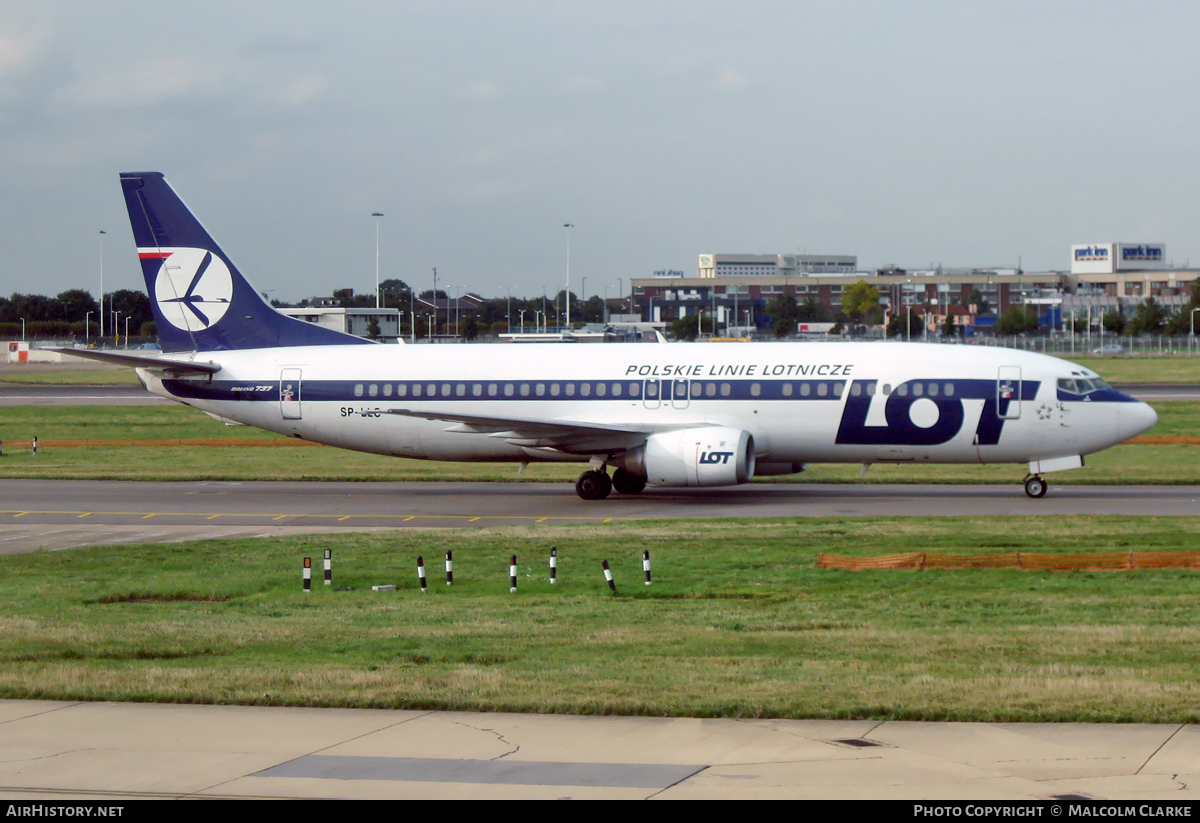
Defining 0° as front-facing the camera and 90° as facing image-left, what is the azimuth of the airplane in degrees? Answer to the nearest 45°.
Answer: approximately 270°
